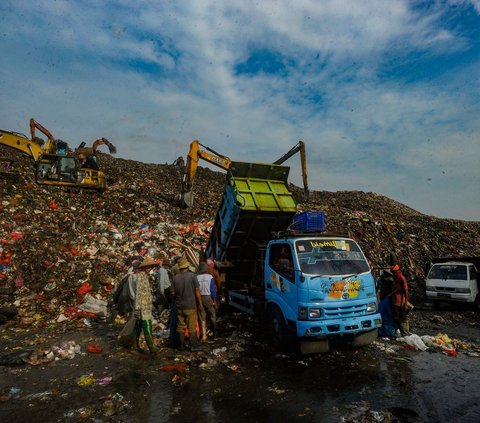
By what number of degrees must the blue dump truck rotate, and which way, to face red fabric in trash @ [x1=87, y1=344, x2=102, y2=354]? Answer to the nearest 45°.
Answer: approximately 135° to its right

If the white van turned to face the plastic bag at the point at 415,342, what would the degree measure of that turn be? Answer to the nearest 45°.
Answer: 0° — it already faces it

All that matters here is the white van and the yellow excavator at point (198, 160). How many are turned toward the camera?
1

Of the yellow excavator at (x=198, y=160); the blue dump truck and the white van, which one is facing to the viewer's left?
the yellow excavator

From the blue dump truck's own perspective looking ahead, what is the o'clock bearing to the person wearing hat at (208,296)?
The person wearing hat is roughly at 3 o'clock from the blue dump truck.

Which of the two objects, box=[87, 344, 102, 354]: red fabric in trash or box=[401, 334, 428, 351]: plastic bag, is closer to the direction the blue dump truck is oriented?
the plastic bag

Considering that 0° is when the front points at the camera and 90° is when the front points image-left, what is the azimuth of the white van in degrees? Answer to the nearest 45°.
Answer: approximately 0°

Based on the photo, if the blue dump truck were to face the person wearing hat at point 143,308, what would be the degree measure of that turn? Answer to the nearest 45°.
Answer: approximately 135° to its right

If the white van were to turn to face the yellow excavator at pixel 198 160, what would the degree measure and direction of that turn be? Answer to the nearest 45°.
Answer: approximately 90° to its right
